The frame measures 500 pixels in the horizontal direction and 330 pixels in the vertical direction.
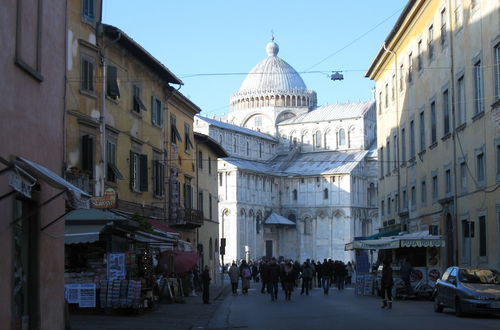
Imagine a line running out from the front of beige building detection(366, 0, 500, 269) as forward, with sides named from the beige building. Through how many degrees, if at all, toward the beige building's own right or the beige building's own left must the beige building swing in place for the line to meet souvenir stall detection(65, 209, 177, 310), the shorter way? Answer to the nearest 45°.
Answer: approximately 45° to the beige building's own left

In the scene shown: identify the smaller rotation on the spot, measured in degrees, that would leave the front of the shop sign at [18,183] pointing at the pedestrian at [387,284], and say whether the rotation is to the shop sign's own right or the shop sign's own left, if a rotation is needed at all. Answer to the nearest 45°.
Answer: approximately 90° to the shop sign's own left

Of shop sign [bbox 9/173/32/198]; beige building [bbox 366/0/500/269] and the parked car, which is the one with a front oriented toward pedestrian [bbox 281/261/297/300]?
the beige building

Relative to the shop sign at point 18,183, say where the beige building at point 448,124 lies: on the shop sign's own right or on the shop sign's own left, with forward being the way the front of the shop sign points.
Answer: on the shop sign's own left

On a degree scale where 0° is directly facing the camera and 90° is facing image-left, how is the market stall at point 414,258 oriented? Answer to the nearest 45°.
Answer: approximately 45°

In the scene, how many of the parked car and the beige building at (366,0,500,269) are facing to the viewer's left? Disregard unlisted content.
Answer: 1

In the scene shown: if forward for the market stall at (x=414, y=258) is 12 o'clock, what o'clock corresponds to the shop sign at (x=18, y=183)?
The shop sign is roughly at 11 o'clock from the market stall.
